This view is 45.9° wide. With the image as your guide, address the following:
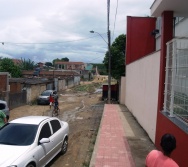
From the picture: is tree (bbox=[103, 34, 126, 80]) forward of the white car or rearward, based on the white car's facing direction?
rearward

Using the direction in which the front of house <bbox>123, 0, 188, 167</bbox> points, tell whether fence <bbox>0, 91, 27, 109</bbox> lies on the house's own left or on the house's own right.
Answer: on the house's own right

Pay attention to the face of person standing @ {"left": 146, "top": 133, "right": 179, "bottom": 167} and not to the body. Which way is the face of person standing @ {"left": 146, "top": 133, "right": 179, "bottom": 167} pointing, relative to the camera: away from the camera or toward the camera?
away from the camera

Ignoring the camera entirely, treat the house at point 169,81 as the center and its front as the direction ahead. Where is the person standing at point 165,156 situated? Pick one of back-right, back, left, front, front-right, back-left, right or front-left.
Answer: front-left

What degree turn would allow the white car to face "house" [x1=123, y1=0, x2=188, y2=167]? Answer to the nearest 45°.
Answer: approximately 135° to its left

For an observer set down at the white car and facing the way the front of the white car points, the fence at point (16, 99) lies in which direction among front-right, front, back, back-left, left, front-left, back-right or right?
back-right

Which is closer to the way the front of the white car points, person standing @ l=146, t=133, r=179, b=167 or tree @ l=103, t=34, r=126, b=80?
the person standing

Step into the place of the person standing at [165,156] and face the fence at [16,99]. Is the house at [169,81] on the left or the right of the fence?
right

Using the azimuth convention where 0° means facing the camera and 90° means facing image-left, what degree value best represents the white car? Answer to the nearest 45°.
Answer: approximately 45°

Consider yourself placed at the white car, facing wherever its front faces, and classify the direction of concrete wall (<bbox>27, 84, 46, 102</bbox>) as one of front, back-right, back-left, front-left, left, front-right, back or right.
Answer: back-right

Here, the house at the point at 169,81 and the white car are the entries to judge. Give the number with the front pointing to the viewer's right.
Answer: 0

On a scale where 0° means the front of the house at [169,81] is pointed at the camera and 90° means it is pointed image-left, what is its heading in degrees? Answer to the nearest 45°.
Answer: approximately 45°
